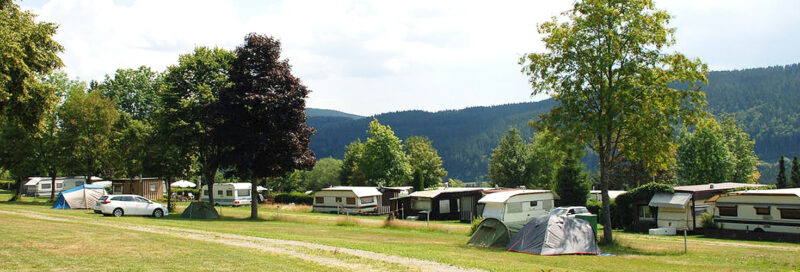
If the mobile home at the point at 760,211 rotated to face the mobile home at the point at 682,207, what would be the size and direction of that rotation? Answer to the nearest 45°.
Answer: approximately 45° to its right

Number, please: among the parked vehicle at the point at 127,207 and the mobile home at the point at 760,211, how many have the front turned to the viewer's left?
1

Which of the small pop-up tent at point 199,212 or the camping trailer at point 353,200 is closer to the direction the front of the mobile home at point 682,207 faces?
the small pop-up tent
